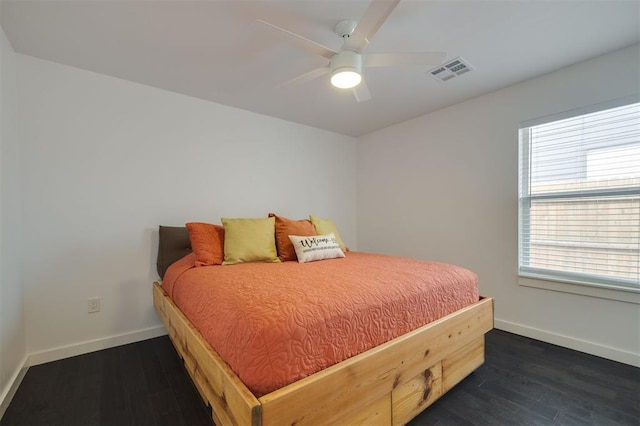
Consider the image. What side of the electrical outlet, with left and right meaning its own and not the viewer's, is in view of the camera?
front

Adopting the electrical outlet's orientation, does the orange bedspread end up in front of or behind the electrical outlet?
in front

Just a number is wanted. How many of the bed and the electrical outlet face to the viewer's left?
0

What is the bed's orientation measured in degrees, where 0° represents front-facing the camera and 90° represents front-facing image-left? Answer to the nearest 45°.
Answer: approximately 315°

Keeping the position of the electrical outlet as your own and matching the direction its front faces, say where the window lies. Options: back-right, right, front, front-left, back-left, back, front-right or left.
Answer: front-left

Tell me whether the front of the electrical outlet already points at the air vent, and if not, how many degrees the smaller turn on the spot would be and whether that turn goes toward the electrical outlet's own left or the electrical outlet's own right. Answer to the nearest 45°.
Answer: approximately 45° to the electrical outlet's own left

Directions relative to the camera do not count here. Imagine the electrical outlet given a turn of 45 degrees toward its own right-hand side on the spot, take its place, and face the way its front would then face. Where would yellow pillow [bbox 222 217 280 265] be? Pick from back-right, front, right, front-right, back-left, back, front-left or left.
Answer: left
